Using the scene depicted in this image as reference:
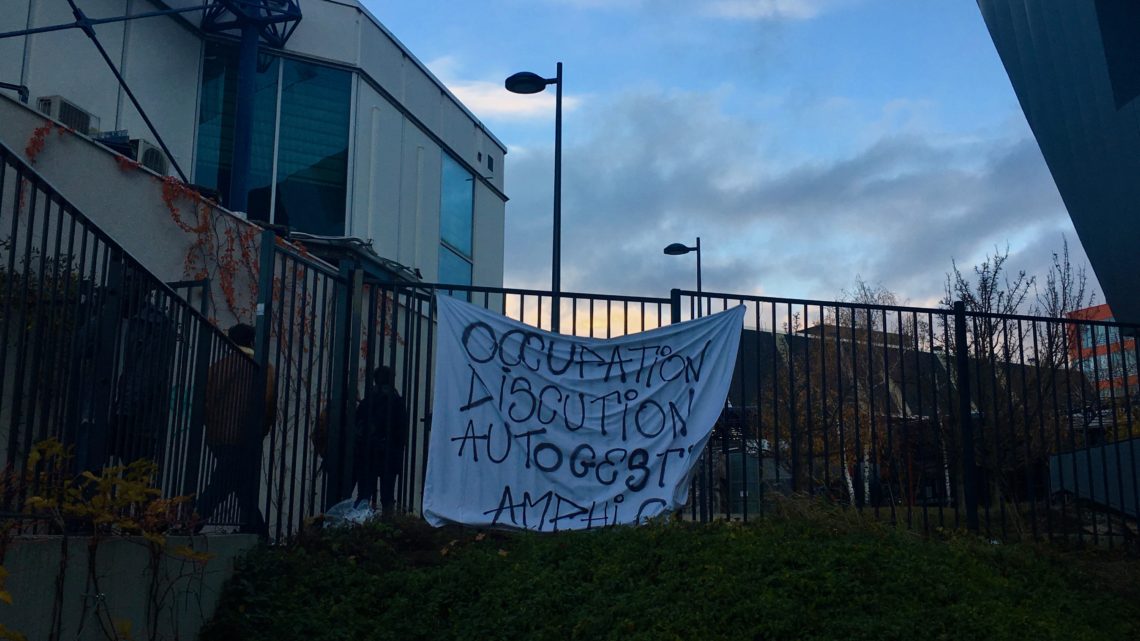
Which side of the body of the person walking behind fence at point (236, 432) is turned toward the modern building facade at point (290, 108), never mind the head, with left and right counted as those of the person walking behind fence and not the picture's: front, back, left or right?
left

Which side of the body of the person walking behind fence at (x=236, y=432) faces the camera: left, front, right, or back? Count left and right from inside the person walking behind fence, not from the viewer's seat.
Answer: right

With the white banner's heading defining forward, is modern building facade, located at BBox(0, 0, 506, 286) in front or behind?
behind

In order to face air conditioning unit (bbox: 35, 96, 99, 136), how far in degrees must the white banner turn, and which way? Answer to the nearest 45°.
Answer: approximately 135° to its right

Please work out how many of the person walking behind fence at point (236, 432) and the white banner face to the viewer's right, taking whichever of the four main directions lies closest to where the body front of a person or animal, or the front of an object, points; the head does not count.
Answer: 1

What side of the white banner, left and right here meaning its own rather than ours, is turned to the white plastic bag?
right

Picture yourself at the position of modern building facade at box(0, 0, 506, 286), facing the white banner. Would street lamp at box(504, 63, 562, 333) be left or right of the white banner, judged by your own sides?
left

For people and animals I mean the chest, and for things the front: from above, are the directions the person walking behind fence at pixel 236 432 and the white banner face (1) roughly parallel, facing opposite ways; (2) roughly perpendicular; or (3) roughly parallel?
roughly perpendicular

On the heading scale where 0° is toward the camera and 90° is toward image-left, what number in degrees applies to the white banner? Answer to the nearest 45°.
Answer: approximately 0°
